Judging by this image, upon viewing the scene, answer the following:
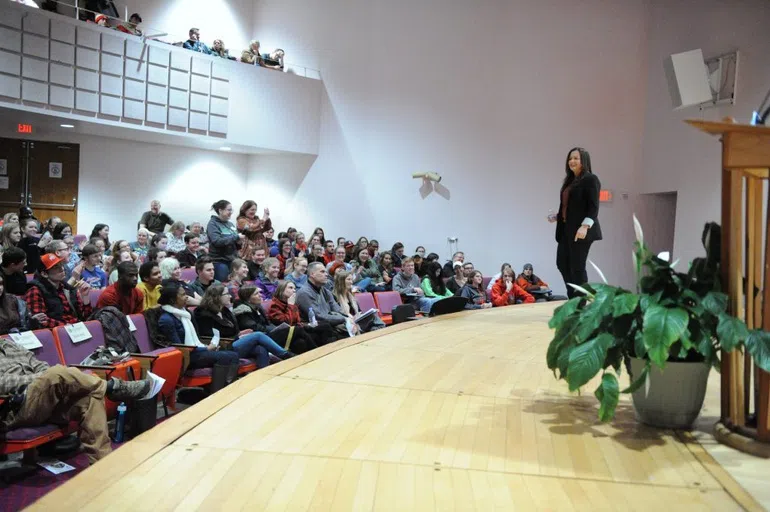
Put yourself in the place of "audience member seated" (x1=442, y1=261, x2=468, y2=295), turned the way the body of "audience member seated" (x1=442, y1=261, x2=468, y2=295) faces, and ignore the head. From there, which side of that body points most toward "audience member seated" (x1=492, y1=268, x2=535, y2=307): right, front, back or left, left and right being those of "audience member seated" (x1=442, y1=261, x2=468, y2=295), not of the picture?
left

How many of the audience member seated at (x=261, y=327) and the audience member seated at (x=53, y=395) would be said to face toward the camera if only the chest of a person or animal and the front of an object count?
0

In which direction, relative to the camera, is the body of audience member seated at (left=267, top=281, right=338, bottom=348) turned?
to the viewer's right

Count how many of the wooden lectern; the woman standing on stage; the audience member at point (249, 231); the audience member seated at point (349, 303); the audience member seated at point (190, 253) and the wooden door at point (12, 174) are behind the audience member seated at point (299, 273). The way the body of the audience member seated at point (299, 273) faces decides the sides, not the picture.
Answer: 3

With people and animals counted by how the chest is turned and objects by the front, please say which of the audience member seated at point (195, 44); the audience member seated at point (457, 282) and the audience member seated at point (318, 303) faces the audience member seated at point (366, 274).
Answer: the audience member seated at point (195, 44)

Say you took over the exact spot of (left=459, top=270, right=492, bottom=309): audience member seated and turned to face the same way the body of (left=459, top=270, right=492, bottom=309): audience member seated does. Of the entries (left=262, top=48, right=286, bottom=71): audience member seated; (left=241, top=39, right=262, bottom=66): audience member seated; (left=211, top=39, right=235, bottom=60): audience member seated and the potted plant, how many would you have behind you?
3

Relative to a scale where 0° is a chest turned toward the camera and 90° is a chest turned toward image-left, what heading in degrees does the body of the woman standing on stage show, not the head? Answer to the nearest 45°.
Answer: approximately 45°

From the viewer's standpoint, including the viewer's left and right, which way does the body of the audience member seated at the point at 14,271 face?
facing to the right of the viewer

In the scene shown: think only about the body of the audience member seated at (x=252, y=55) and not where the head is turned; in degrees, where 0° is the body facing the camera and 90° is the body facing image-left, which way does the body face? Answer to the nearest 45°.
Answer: approximately 315°

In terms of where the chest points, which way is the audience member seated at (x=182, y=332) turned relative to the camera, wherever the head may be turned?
to the viewer's right

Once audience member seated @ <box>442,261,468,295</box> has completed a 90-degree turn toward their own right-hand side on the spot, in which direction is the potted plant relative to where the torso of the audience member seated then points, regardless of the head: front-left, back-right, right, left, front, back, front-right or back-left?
front-left

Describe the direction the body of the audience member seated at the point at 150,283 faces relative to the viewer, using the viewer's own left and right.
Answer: facing to the right of the viewer

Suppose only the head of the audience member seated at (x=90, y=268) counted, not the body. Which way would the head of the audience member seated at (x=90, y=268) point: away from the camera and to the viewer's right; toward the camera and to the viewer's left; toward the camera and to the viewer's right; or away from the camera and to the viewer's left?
toward the camera and to the viewer's right

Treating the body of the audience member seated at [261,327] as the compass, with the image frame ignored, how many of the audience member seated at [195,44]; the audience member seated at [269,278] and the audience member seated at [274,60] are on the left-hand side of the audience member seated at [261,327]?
3

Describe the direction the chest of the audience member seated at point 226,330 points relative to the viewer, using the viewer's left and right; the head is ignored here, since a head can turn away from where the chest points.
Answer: facing to the right of the viewer
